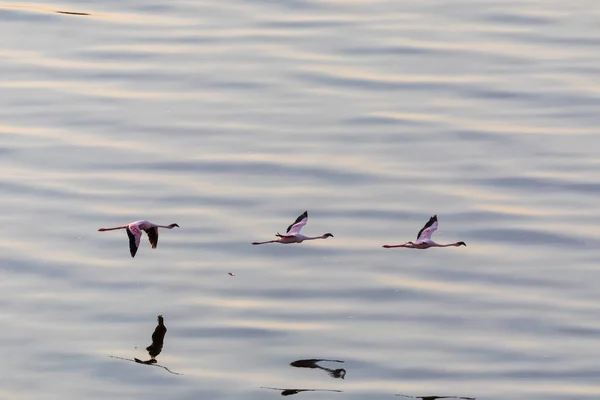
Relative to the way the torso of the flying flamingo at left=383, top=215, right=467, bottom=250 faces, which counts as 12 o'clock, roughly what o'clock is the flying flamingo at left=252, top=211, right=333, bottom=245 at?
the flying flamingo at left=252, top=211, right=333, bottom=245 is roughly at 6 o'clock from the flying flamingo at left=383, top=215, right=467, bottom=250.

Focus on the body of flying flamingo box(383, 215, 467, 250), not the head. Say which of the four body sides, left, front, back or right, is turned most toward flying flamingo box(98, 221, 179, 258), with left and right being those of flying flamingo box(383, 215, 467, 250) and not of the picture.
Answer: back

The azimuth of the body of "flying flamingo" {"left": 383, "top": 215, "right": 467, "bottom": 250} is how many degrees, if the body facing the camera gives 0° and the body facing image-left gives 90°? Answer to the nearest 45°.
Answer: approximately 270°

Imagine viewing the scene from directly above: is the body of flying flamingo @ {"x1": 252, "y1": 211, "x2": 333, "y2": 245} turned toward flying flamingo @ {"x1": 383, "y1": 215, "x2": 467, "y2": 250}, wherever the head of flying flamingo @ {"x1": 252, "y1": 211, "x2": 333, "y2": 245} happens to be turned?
yes

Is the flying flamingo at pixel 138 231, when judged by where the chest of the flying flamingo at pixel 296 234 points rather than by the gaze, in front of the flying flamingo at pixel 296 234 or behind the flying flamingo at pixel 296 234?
behind

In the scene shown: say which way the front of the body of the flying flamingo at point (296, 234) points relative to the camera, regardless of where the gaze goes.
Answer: to the viewer's right

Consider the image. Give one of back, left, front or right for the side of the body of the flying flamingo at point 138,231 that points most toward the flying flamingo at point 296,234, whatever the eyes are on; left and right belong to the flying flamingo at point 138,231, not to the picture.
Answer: front

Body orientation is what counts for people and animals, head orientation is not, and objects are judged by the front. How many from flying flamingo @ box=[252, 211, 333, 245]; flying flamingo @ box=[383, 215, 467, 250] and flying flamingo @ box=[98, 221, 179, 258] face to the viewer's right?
3

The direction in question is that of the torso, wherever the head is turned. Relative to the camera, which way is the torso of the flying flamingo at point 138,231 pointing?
to the viewer's right
